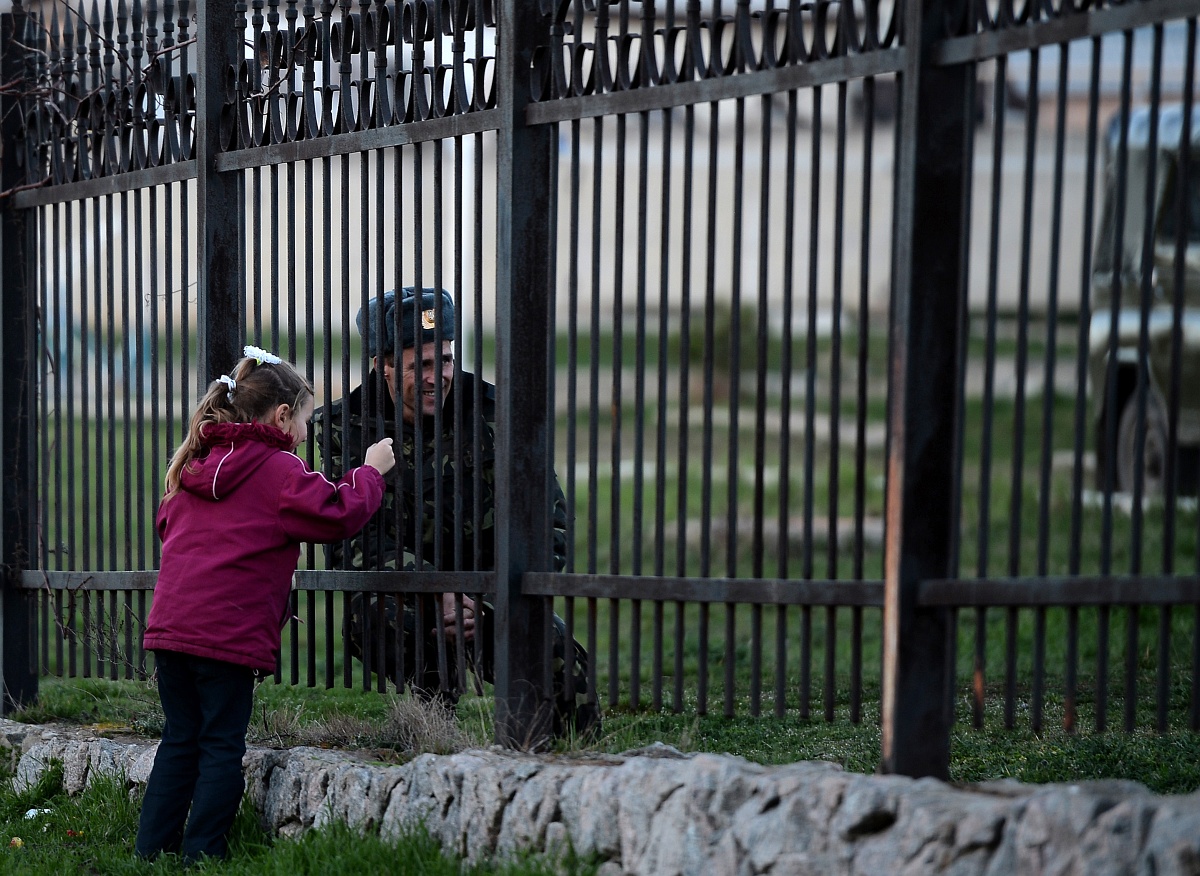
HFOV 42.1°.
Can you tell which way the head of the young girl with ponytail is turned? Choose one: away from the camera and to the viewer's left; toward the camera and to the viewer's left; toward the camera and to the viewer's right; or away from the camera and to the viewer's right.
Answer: away from the camera and to the viewer's right

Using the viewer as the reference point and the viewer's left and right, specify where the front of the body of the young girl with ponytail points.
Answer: facing away from the viewer and to the right of the viewer

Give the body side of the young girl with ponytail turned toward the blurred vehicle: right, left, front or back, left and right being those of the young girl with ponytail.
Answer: front

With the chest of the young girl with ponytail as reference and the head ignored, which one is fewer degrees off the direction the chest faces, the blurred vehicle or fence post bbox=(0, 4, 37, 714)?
the blurred vehicle

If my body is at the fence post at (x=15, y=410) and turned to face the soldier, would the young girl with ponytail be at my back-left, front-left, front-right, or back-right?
front-right

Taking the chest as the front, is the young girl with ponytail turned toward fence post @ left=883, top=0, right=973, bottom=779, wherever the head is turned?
no

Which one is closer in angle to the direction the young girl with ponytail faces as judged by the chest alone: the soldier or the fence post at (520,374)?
the soldier

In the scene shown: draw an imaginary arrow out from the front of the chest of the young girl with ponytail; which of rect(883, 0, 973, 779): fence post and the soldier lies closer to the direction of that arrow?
the soldier

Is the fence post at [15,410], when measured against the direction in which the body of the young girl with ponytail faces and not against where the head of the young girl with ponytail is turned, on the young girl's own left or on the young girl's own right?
on the young girl's own left

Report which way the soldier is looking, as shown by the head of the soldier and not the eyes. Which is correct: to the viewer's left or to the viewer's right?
to the viewer's left
